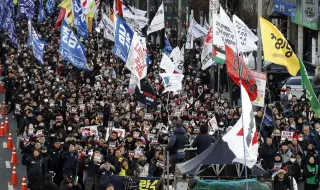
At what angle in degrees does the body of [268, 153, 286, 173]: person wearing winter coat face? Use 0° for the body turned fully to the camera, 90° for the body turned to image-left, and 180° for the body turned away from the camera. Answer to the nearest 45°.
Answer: approximately 0°

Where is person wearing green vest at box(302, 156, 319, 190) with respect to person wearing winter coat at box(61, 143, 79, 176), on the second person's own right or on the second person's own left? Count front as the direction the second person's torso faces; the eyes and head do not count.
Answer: on the second person's own left

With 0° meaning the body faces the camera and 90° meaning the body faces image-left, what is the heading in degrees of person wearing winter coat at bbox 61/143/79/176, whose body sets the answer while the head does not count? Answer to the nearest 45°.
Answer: approximately 0°
